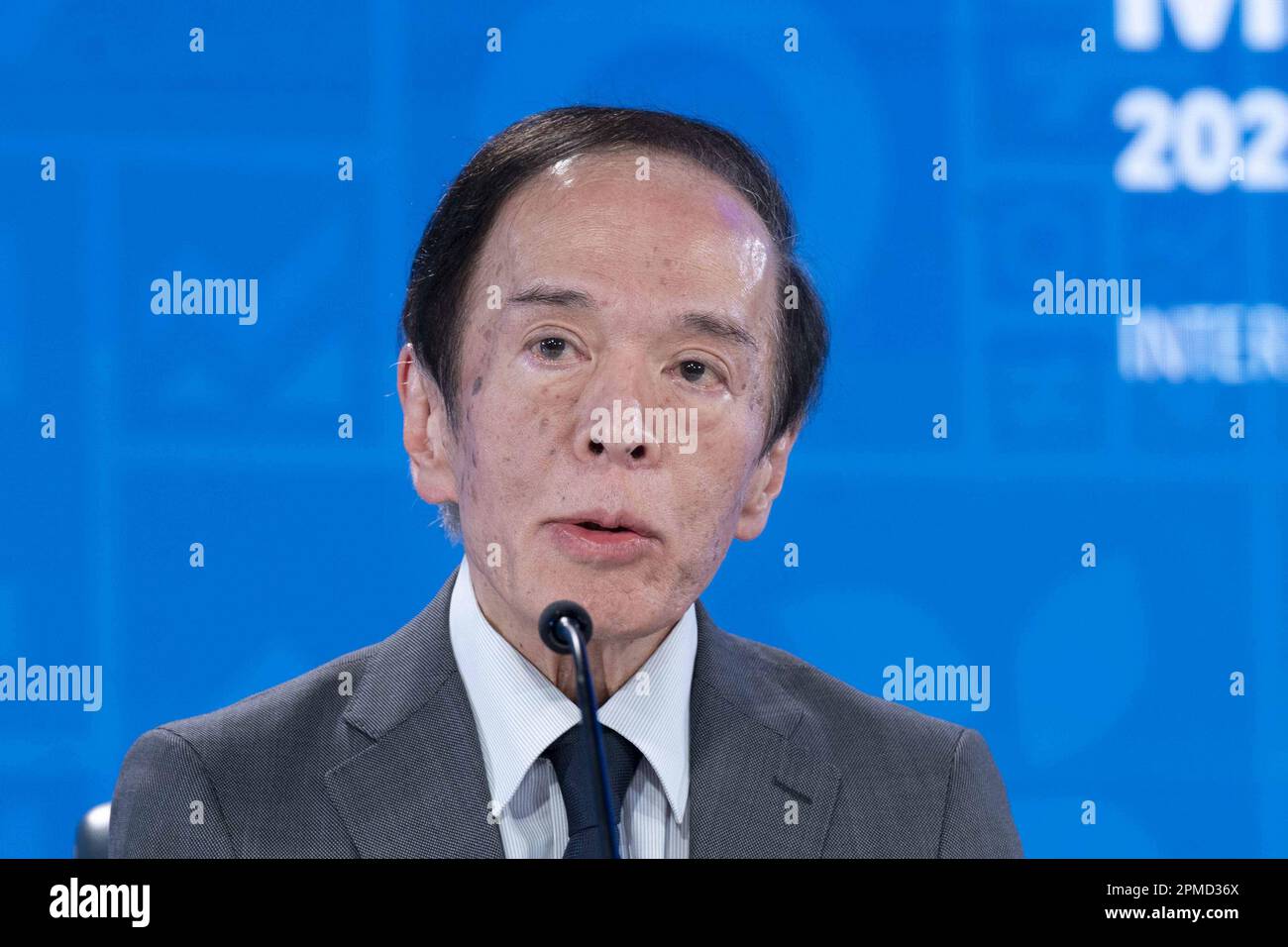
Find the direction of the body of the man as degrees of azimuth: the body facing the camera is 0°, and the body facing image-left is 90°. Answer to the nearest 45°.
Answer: approximately 0°
